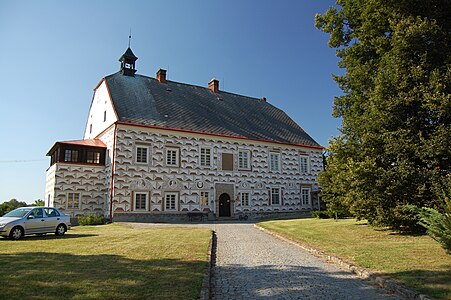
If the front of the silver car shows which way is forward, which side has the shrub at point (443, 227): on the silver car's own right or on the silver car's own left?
on the silver car's own left

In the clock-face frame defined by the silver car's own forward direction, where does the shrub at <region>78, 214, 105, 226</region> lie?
The shrub is roughly at 5 o'clock from the silver car.

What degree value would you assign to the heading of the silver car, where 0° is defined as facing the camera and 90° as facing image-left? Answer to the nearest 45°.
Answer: approximately 45°
